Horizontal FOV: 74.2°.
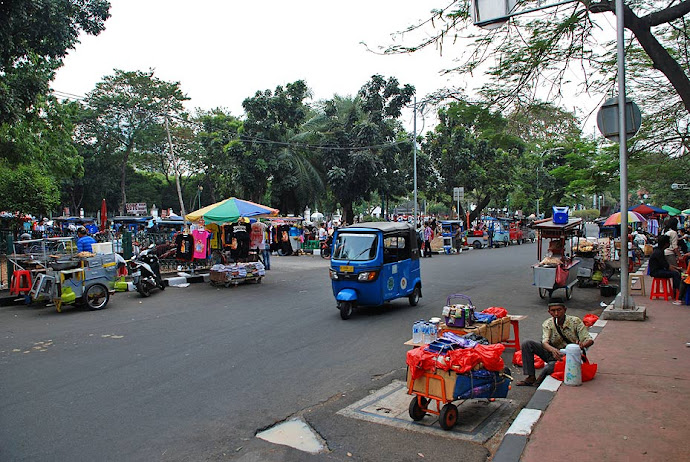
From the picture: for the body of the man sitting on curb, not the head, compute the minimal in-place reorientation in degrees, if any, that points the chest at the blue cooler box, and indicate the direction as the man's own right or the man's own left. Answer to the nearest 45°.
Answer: approximately 135° to the man's own right

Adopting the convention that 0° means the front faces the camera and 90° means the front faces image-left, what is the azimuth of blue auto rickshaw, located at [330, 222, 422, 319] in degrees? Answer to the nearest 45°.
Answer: approximately 45°

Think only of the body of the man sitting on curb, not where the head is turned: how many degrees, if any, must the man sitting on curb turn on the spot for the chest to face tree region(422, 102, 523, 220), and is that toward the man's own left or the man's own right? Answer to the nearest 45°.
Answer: approximately 135° to the man's own right

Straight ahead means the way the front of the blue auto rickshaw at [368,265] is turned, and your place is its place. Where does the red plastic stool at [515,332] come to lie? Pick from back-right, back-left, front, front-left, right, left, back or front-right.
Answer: left

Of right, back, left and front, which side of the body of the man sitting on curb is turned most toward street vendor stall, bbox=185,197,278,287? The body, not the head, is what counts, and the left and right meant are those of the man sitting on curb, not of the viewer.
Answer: right

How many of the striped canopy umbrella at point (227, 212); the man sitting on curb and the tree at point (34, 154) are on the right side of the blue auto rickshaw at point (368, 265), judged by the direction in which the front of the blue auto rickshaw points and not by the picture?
2

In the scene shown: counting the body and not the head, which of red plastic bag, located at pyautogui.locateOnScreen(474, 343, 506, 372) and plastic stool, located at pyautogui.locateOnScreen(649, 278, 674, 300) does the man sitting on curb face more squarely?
the red plastic bag

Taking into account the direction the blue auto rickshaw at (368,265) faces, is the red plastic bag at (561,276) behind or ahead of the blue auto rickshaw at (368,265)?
behind

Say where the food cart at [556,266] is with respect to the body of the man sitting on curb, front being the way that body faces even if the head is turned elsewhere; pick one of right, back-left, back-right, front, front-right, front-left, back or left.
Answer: back-right

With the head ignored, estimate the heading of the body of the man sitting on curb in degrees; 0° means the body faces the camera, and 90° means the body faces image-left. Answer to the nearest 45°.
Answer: approximately 45°

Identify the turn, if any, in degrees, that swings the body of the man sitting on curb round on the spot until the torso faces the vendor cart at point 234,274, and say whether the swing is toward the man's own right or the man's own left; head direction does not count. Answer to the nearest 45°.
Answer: approximately 90° to the man's own right

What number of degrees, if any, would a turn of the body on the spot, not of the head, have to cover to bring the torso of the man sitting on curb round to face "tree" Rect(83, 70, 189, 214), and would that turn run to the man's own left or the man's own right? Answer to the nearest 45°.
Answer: approximately 90° to the man's own right

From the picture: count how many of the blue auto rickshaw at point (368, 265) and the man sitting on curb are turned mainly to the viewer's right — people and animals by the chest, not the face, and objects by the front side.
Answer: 0

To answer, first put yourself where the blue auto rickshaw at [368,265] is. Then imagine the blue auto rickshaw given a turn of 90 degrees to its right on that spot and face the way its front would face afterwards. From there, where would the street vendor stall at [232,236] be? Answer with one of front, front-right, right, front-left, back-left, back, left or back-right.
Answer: front
